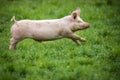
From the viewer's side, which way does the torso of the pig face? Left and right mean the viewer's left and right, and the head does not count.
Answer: facing to the right of the viewer
